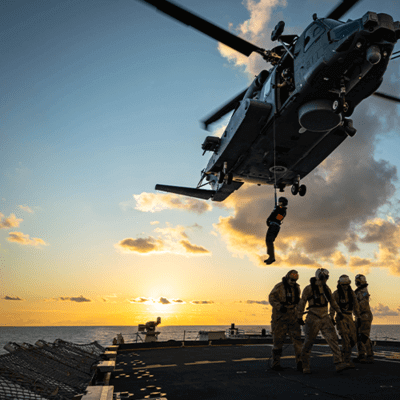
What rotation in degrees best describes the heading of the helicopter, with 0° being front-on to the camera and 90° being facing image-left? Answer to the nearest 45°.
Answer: approximately 315°

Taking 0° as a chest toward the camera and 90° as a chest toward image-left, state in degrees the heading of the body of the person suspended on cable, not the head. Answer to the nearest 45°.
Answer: approximately 90°

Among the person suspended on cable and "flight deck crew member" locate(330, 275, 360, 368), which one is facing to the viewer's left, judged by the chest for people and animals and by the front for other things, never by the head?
the person suspended on cable

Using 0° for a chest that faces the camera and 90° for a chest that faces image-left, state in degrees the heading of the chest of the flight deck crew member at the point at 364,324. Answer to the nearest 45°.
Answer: approximately 90°
